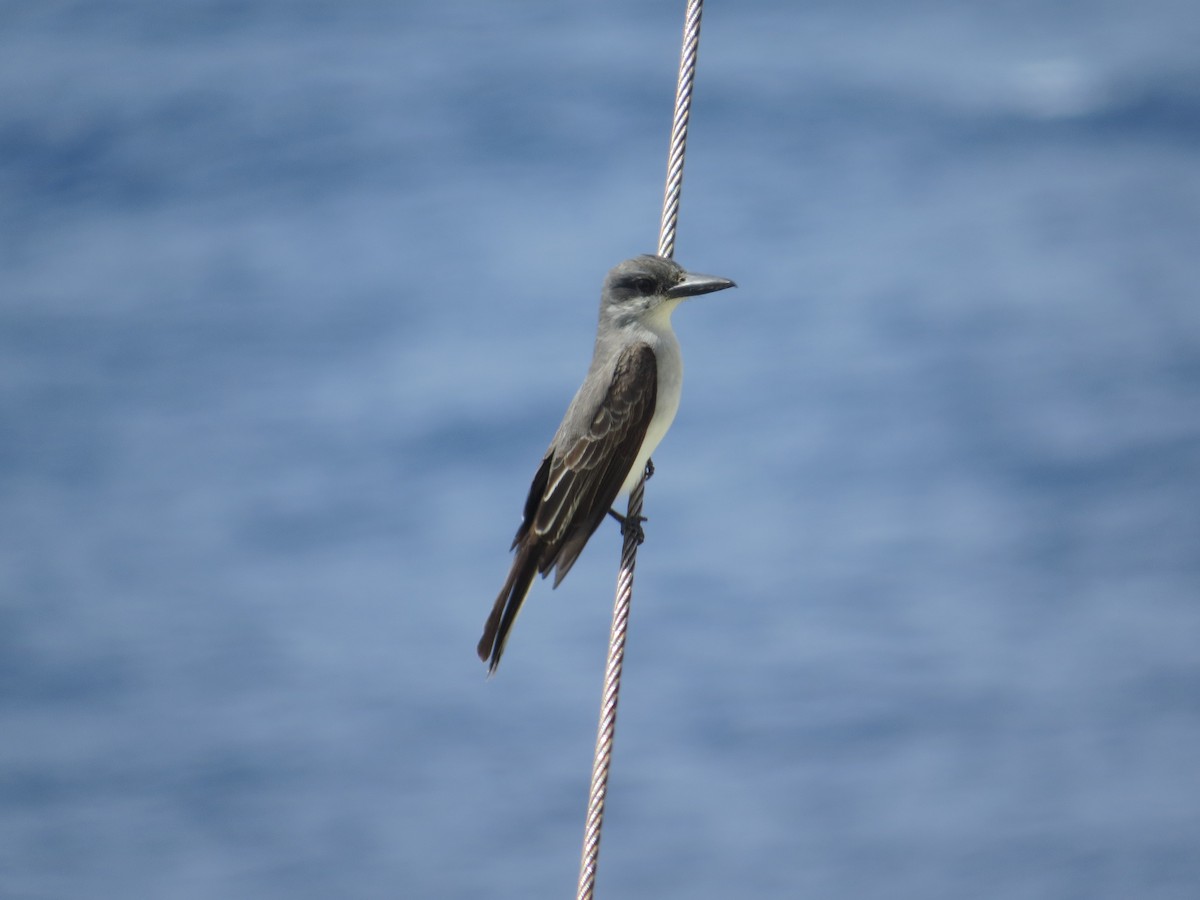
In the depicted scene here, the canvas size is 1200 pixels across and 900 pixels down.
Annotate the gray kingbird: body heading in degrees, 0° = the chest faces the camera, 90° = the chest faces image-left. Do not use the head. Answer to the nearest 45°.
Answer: approximately 270°
